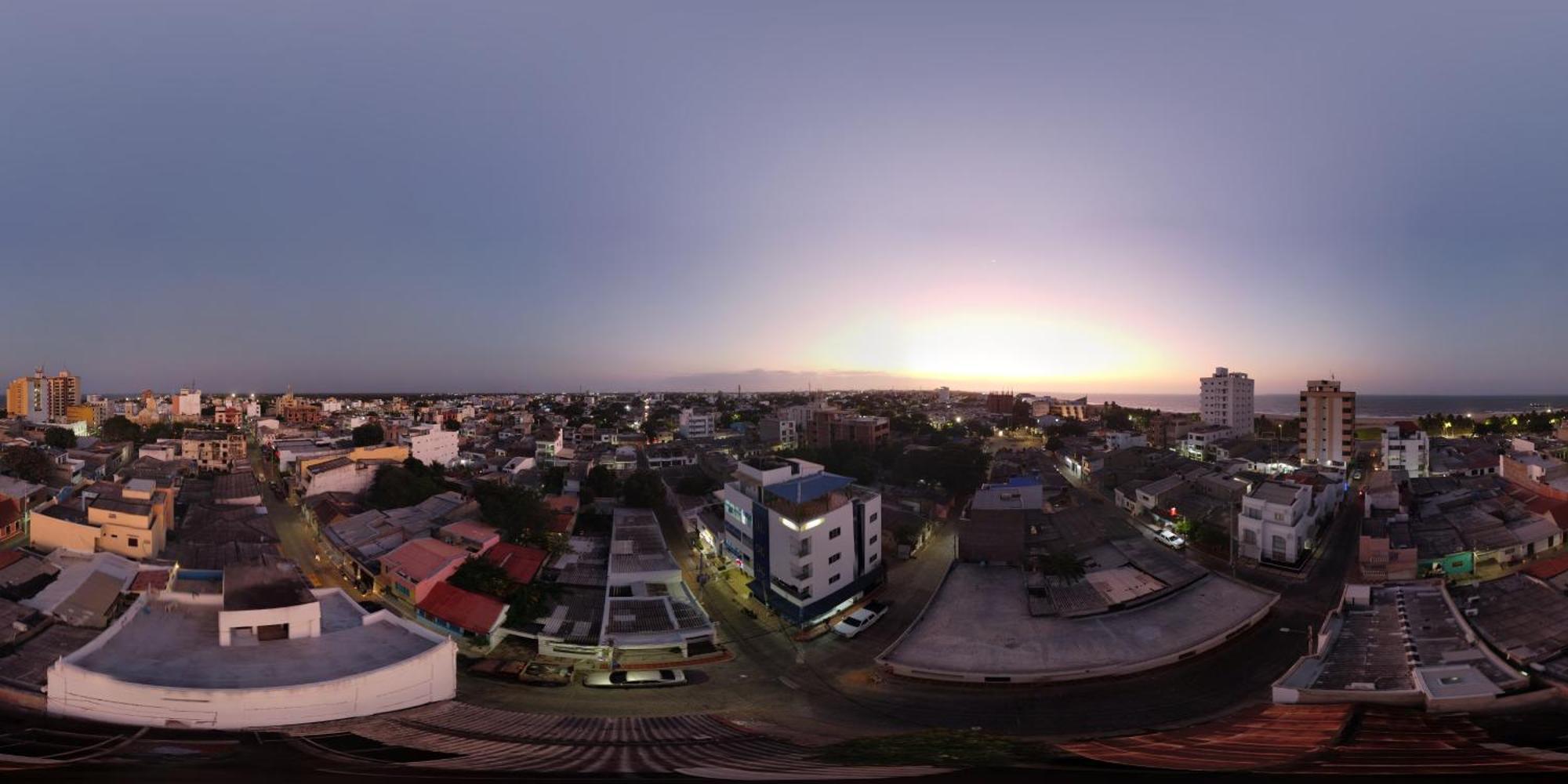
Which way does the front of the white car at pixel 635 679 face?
to the viewer's left

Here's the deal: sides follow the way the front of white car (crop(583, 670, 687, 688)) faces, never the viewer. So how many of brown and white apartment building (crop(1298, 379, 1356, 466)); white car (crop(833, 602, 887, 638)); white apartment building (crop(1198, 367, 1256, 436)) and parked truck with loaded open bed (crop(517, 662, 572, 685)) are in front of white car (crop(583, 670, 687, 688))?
1

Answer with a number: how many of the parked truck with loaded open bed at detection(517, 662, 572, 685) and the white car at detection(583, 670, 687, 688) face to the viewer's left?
2

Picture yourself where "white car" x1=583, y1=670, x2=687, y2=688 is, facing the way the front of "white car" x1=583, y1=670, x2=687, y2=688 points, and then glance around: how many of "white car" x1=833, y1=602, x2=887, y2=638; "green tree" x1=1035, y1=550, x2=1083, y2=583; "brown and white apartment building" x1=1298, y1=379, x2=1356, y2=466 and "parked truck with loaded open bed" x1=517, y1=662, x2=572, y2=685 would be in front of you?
1

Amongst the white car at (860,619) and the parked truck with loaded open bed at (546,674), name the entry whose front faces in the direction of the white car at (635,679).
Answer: the white car at (860,619)

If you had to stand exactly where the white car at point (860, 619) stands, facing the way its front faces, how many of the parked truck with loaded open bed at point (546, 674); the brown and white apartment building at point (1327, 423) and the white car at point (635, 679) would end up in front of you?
2

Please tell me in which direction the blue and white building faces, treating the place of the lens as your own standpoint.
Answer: facing the viewer and to the left of the viewer

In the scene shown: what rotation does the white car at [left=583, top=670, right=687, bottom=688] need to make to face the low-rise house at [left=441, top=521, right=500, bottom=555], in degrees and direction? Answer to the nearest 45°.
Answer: approximately 45° to its right

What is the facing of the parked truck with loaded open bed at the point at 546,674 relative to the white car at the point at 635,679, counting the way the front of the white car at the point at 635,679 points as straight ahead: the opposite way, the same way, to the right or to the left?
the same way

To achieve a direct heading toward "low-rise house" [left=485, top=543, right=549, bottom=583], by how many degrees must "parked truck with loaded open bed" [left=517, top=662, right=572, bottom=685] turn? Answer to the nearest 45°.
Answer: approximately 90° to its right

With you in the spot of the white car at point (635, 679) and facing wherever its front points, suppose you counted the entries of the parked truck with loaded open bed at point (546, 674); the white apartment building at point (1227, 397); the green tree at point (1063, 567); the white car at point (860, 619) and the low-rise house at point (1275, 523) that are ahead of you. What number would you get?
1

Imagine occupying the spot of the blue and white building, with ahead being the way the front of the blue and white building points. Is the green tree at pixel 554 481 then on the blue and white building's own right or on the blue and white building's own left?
on the blue and white building's own right

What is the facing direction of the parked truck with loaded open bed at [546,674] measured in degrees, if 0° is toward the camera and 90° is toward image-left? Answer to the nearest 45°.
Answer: approximately 90°
